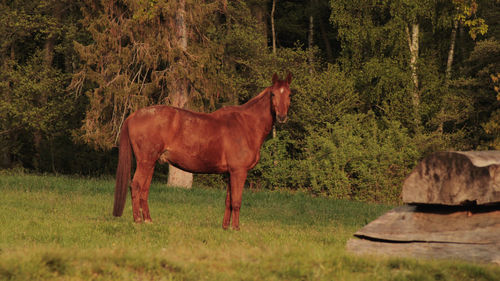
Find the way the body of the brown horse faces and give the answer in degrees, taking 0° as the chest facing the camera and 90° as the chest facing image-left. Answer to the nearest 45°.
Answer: approximately 270°

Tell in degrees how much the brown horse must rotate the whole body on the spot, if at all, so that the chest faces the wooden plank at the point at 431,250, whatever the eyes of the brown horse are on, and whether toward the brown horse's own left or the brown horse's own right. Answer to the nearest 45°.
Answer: approximately 45° to the brown horse's own right

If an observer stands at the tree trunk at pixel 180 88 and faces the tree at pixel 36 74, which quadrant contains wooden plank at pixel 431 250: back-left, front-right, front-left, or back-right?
back-left

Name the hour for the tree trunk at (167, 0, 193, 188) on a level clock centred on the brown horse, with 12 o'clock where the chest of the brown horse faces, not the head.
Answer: The tree trunk is roughly at 9 o'clock from the brown horse.

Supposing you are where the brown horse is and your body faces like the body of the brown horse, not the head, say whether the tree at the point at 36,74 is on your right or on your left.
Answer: on your left

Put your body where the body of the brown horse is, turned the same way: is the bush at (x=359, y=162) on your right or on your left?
on your left

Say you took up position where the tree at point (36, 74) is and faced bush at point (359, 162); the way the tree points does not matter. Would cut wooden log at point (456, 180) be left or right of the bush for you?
right

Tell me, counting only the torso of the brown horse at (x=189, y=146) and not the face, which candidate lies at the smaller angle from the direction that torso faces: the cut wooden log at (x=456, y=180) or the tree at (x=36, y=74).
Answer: the cut wooden log
